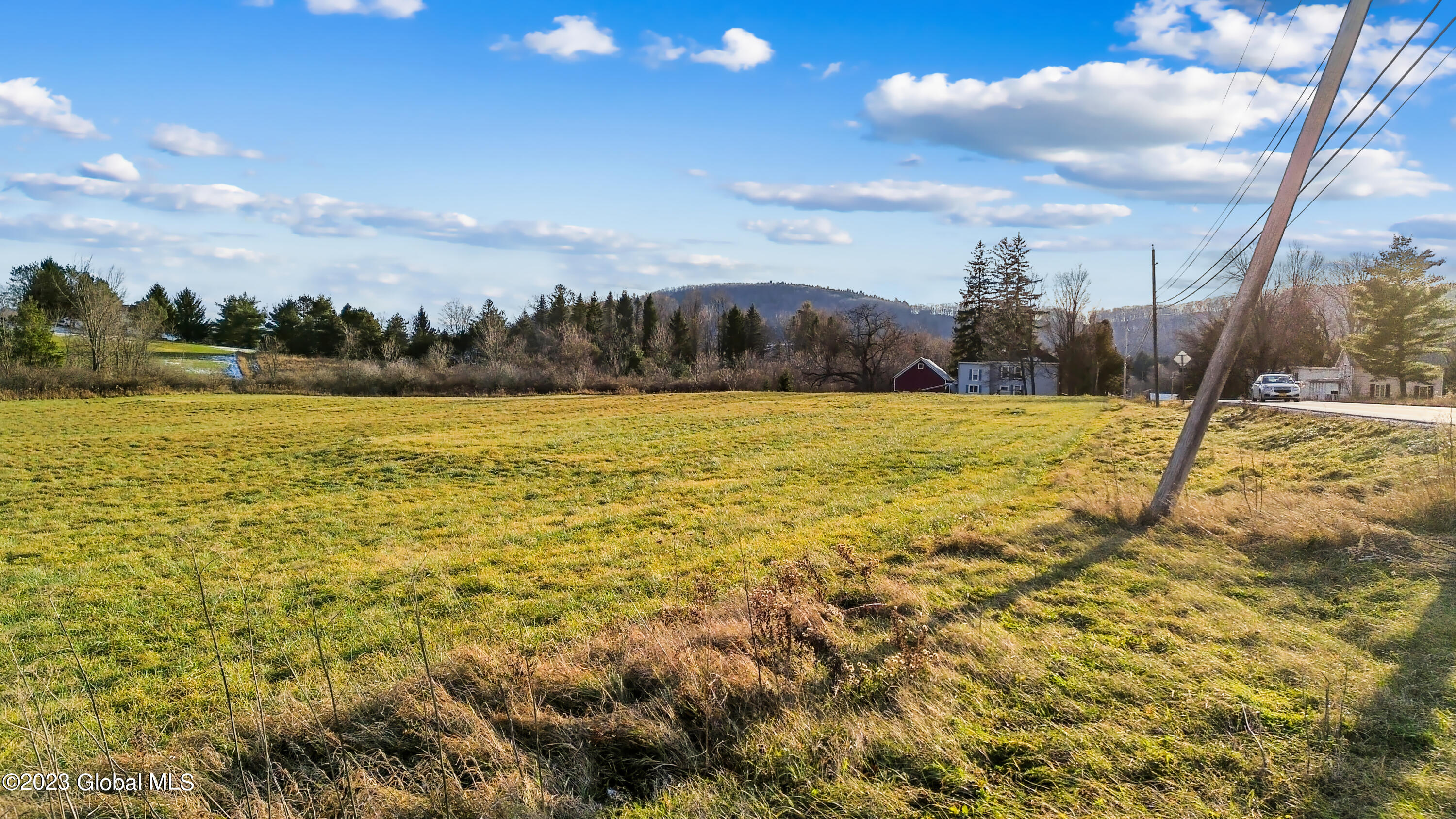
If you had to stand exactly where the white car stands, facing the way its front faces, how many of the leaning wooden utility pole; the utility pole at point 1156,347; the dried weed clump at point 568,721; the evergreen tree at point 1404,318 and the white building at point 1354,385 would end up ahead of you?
2

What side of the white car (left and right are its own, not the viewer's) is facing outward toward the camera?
front

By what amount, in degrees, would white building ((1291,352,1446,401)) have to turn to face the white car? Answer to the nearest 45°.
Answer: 0° — it already faces it

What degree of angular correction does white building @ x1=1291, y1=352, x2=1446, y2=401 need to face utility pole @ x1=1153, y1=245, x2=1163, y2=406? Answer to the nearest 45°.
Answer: approximately 45° to its right

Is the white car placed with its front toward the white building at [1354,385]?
no

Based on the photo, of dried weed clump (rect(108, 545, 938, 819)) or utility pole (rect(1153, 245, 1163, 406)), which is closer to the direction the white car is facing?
the dried weed clump

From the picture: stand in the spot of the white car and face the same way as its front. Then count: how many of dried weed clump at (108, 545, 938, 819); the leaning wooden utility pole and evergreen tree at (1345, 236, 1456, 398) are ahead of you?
2

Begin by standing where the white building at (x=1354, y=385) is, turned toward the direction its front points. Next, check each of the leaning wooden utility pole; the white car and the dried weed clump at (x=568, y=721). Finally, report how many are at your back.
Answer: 0

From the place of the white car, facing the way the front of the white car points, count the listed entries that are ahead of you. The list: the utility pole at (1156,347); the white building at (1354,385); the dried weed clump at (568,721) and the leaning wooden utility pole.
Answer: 2

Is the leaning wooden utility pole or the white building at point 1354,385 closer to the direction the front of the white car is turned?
the leaning wooden utility pole

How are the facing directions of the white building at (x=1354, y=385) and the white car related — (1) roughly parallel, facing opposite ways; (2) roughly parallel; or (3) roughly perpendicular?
roughly parallel

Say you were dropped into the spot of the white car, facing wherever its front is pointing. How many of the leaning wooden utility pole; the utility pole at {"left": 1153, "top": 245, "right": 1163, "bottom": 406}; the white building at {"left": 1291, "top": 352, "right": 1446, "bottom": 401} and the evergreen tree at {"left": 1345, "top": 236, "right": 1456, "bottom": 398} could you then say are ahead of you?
1

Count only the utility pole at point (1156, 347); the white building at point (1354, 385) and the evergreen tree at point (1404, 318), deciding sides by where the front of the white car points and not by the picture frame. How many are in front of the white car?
0

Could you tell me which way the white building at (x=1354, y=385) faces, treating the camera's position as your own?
facing the viewer
